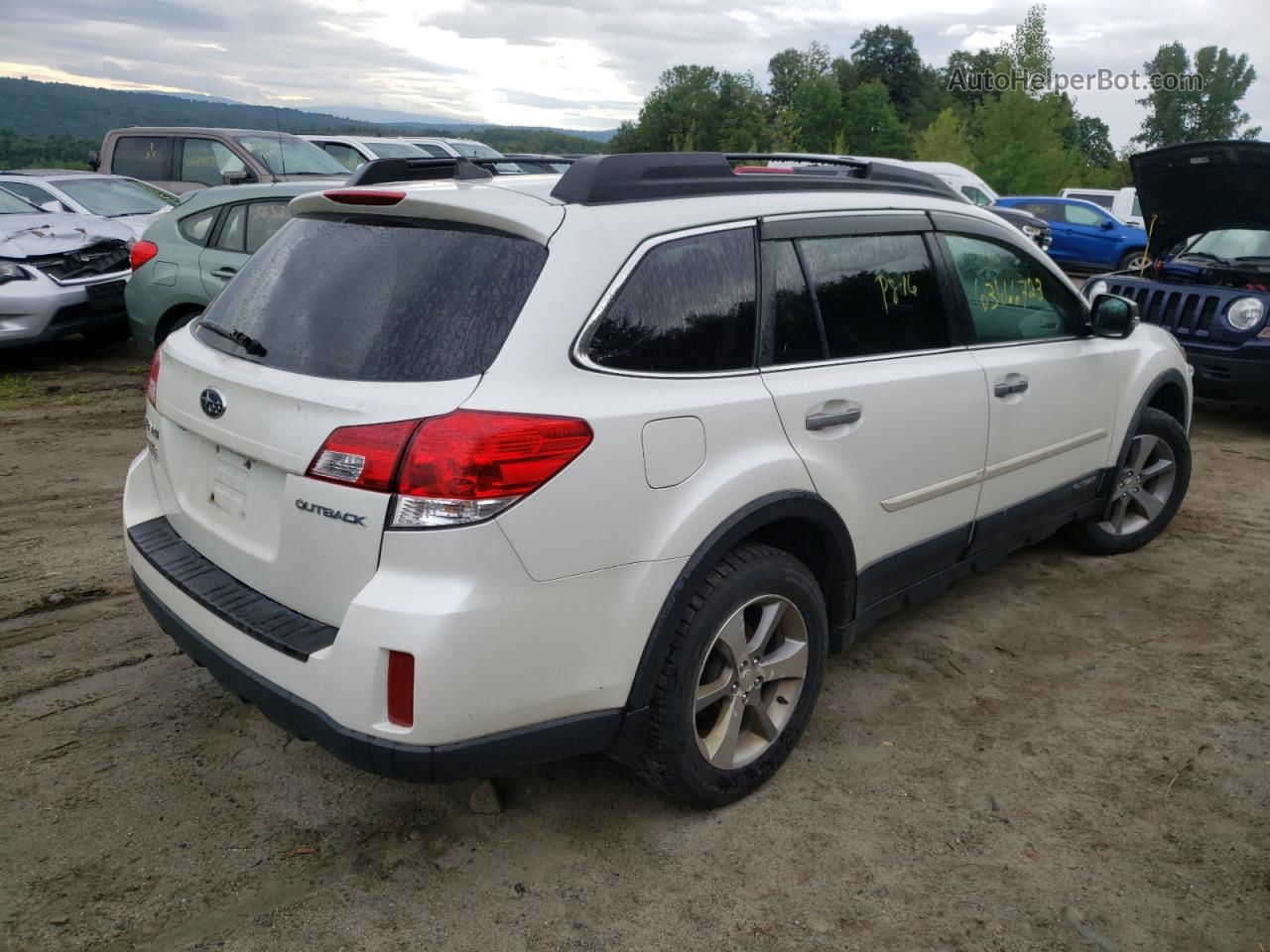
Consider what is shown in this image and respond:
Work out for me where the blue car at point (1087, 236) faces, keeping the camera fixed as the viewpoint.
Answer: facing to the right of the viewer

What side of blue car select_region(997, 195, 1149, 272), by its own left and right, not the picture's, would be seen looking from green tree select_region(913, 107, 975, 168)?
left

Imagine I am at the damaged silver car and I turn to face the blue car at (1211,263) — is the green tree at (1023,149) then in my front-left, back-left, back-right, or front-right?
front-left

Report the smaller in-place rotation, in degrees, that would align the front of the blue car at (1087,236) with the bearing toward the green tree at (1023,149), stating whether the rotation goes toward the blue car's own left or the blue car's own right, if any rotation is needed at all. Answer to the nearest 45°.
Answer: approximately 90° to the blue car's own left

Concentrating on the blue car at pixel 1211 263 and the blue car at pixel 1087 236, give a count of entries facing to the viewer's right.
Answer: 1

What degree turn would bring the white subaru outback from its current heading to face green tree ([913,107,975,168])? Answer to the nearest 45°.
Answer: approximately 45° to its left

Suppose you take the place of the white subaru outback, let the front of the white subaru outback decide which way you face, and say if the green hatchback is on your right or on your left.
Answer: on your left

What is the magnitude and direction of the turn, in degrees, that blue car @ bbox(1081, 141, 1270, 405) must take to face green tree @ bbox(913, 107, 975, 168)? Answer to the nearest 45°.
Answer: approximately 135° to its right

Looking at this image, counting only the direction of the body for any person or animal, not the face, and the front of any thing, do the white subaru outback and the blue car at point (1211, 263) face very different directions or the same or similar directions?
very different directions

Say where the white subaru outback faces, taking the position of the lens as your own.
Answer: facing away from the viewer and to the right of the viewer

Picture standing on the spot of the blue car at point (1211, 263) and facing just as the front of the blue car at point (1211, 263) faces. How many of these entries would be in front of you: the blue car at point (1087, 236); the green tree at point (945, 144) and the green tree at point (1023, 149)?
0

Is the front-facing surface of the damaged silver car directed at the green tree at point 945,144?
no

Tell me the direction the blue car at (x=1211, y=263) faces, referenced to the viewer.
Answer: facing the viewer and to the left of the viewer

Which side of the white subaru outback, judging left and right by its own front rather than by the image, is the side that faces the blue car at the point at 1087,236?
front

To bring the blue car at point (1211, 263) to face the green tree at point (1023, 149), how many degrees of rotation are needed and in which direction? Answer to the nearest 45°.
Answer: approximately 135° to its right
